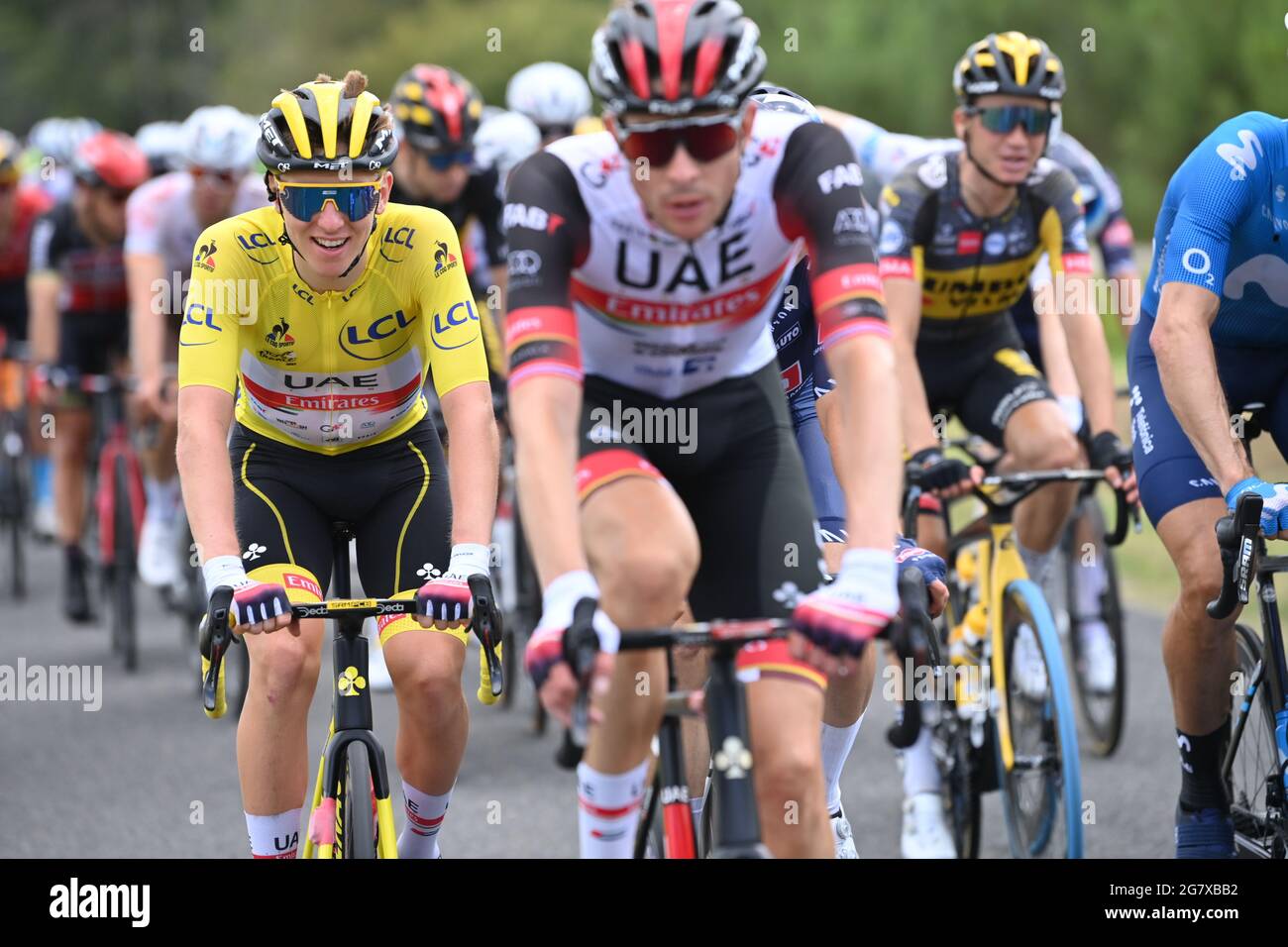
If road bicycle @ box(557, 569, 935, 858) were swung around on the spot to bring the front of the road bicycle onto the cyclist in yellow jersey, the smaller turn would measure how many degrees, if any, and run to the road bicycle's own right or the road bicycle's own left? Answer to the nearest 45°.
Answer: approximately 135° to the road bicycle's own right

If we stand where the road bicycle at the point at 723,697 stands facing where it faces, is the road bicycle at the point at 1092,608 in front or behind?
behind

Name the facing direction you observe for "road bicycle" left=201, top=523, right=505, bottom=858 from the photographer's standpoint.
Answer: facing the viewer

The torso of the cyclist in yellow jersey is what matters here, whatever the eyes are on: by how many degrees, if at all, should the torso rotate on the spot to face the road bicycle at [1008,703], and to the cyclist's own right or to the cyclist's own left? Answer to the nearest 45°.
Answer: approximately 135° to the cyclist's own left

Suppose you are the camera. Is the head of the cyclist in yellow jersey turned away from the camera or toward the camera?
toward the camera

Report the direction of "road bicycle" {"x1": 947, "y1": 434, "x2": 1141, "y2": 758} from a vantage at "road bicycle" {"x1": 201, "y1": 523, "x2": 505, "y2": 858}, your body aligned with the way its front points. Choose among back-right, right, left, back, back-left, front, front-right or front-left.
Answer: back-left

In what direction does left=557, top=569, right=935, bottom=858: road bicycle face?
toward the camera

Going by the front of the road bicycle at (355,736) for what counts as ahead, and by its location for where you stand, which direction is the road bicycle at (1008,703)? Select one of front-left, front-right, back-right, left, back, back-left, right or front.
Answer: back-left

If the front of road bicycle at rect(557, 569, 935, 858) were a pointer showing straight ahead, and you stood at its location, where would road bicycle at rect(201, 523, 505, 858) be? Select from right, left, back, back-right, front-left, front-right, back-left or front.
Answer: back-right

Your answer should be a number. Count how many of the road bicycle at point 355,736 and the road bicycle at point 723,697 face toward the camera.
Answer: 2

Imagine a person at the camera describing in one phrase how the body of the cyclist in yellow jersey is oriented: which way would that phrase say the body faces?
toward the camera

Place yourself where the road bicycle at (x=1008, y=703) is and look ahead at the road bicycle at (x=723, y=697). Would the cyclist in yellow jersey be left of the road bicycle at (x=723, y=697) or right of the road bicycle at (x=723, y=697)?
right
